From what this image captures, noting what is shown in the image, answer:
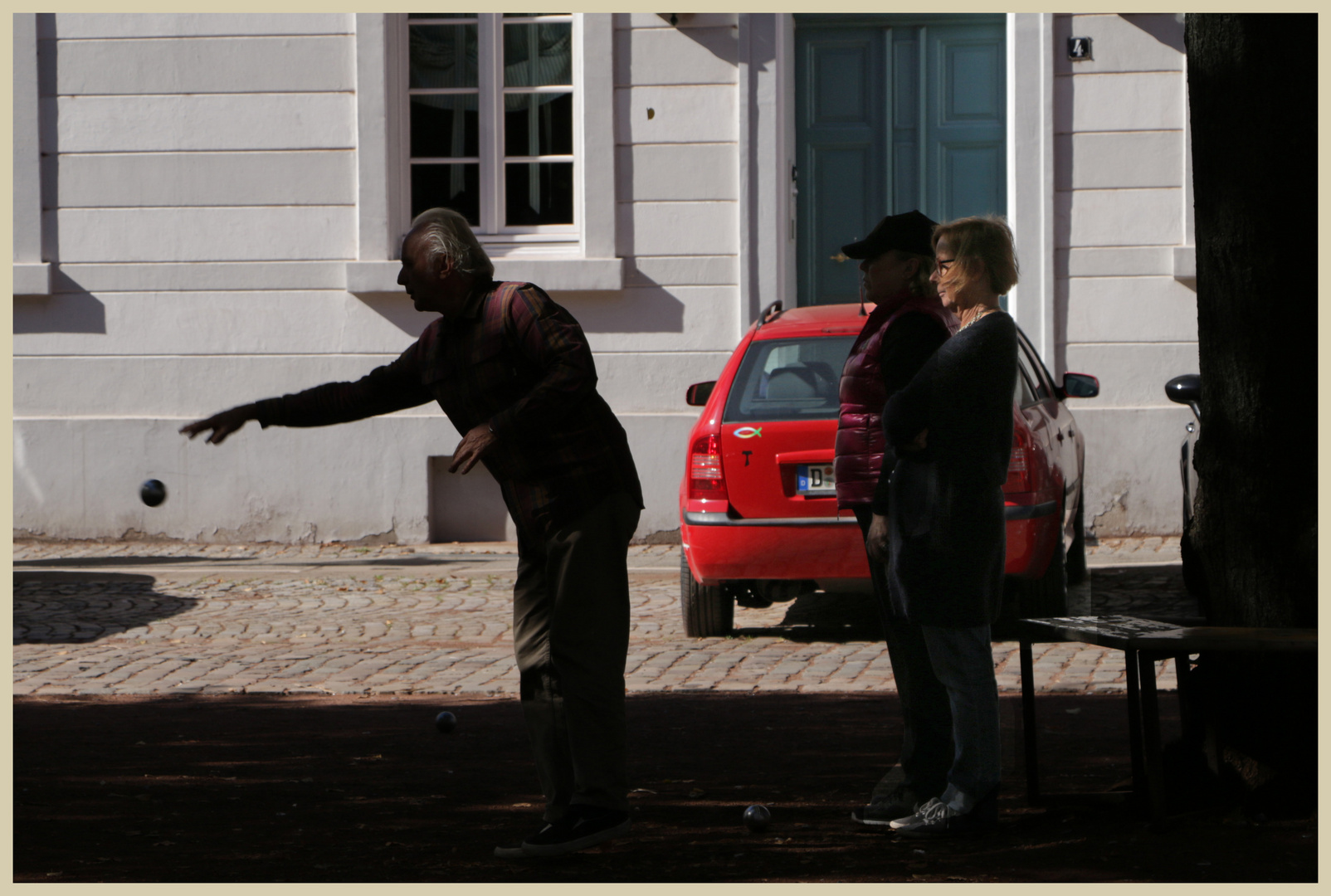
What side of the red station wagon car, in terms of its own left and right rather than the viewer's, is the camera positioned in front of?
back

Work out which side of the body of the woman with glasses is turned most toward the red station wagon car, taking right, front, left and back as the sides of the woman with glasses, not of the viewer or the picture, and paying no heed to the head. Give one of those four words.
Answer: right

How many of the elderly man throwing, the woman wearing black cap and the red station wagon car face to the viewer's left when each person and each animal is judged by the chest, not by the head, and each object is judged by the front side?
2

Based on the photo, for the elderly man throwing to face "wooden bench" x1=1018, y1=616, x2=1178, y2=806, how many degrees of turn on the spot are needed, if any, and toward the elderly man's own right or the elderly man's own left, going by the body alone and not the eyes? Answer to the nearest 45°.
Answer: approximately 180°

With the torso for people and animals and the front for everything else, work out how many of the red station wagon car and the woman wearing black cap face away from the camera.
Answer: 1

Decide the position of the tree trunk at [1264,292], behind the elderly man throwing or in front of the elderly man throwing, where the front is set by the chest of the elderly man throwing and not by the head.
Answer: behind

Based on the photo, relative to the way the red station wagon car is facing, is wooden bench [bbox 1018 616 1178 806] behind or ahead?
behind

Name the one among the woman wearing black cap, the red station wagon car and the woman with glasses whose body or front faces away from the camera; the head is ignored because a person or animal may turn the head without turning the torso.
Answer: the red station wagon car

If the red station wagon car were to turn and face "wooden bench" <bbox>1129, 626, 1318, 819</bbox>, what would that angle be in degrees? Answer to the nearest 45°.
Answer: approximately 180°

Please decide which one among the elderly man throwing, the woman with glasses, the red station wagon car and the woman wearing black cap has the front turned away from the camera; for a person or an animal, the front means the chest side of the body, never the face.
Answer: the red station wagon car

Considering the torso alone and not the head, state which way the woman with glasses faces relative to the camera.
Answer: to the viewer's left
